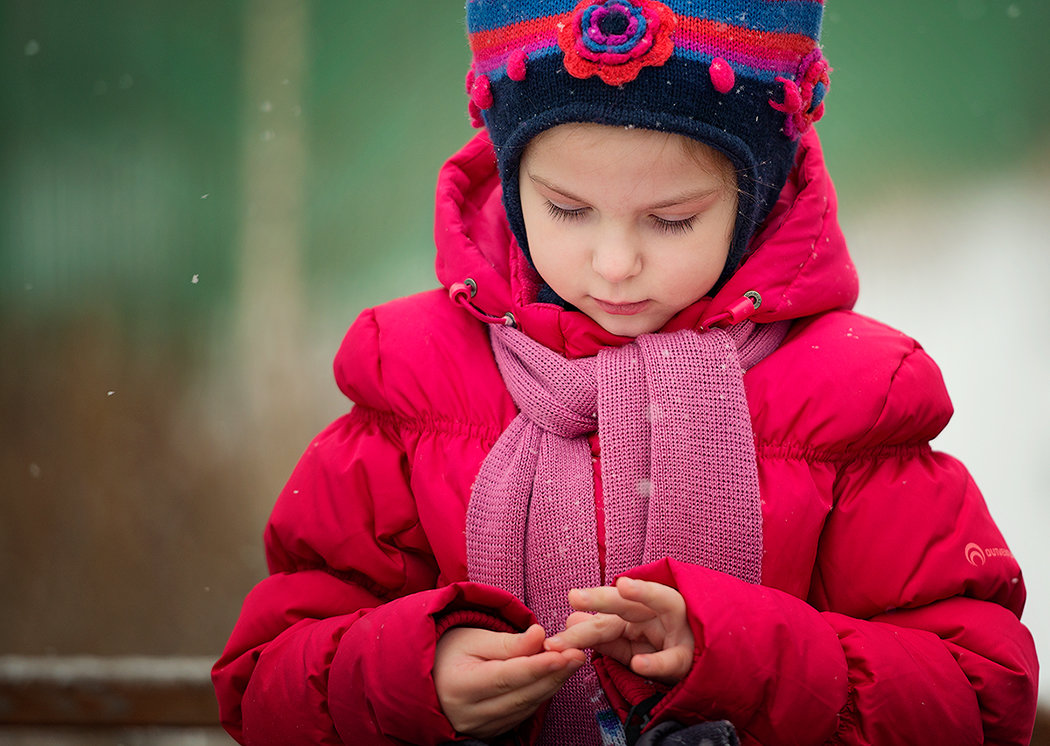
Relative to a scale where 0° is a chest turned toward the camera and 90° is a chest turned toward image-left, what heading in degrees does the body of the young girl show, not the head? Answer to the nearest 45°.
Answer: approximately 0°
